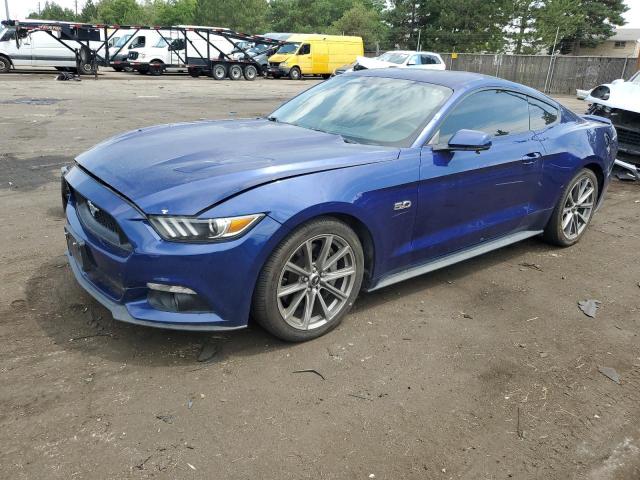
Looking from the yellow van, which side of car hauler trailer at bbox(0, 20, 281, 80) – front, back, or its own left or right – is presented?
back

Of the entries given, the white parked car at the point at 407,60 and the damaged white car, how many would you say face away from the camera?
0

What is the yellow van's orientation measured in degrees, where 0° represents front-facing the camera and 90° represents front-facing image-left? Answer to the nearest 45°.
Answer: approximately 45°

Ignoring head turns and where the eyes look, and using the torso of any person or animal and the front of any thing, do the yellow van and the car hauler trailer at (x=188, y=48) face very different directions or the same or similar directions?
same or similar directions

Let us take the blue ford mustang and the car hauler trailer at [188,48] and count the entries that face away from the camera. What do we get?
0

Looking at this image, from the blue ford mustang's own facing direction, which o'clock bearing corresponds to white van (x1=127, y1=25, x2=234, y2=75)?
The white van is roughly at 4 o'clock from the blue ford mustang.

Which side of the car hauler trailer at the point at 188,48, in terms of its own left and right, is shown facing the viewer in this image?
left

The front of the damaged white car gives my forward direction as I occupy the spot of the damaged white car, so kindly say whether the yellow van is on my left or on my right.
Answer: on my right

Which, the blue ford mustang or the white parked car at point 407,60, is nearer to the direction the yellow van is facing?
the blue ford mustang

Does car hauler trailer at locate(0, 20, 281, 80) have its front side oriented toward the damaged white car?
no

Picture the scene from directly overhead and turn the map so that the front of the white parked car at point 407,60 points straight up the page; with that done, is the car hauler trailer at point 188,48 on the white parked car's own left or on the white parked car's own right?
on the white parked car's own right

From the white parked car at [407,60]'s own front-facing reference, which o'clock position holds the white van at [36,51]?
The white van is roughly at 1 o'clock from the white parked car.

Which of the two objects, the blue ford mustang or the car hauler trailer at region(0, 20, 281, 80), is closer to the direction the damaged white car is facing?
the blue ford mustang

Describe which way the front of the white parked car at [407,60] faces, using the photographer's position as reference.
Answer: facing the viewer and to the left of the viewer

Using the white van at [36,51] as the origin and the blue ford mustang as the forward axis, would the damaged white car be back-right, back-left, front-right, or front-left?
front-left

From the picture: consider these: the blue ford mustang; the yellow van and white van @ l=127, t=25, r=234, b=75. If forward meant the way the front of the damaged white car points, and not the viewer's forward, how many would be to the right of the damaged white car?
2

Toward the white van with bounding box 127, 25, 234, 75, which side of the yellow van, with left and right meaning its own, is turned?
front

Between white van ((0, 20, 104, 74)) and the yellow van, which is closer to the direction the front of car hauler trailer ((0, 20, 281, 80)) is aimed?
the white van

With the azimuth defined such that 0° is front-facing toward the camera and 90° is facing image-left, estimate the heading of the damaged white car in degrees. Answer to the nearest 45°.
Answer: approximately 45°
